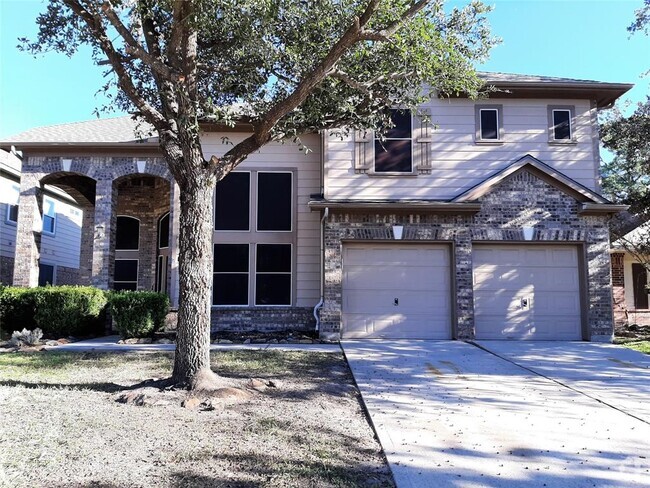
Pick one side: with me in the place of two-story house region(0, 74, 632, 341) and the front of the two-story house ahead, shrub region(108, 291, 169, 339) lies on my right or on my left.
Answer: on my right

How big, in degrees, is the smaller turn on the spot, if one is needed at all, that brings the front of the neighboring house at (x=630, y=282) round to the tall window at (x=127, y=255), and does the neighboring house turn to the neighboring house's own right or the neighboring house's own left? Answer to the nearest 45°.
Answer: approximately 45° to the neighboring house's own right

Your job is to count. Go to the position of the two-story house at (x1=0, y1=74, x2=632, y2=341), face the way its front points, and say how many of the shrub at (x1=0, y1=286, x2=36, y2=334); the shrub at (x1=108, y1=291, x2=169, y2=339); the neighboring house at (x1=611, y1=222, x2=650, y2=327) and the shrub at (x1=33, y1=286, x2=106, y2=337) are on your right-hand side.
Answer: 3

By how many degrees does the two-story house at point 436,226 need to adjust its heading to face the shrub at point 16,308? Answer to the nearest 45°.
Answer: approximately 90° to its right

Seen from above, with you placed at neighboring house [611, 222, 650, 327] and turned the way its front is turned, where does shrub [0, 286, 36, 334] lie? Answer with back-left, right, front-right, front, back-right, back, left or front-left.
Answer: front-right

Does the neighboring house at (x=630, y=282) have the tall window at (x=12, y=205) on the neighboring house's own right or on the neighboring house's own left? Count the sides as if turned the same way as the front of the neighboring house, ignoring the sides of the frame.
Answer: on the neighboring house's own right

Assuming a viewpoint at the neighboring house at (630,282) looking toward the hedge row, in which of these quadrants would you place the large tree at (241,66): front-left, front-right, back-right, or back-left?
front-left

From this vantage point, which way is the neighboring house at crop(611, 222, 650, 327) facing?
toward the camera

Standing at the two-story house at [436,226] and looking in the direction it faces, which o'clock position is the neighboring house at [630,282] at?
The neighboring house is roughly at 8 o'clock from the two-story house.

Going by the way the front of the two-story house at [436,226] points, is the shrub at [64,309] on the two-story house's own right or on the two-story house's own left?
on the two-story house's own right

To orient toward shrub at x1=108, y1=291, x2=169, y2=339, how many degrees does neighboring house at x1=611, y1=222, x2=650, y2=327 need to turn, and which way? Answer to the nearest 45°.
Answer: approximately 45° to its right

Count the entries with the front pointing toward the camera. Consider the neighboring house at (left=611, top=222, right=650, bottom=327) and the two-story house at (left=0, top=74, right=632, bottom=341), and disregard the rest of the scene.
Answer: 2

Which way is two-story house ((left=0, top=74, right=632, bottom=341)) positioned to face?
toward the camera

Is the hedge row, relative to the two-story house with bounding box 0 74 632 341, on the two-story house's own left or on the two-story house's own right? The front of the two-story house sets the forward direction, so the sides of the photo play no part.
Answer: on the two-story house's own right

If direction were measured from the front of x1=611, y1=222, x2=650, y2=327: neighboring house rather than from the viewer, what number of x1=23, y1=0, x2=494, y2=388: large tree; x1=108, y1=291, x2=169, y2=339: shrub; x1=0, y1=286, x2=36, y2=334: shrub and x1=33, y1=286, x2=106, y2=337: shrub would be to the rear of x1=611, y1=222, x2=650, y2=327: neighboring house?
0

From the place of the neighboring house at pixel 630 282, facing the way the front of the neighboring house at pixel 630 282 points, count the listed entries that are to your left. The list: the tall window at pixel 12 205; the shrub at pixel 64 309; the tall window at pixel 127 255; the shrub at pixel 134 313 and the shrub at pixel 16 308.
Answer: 0
